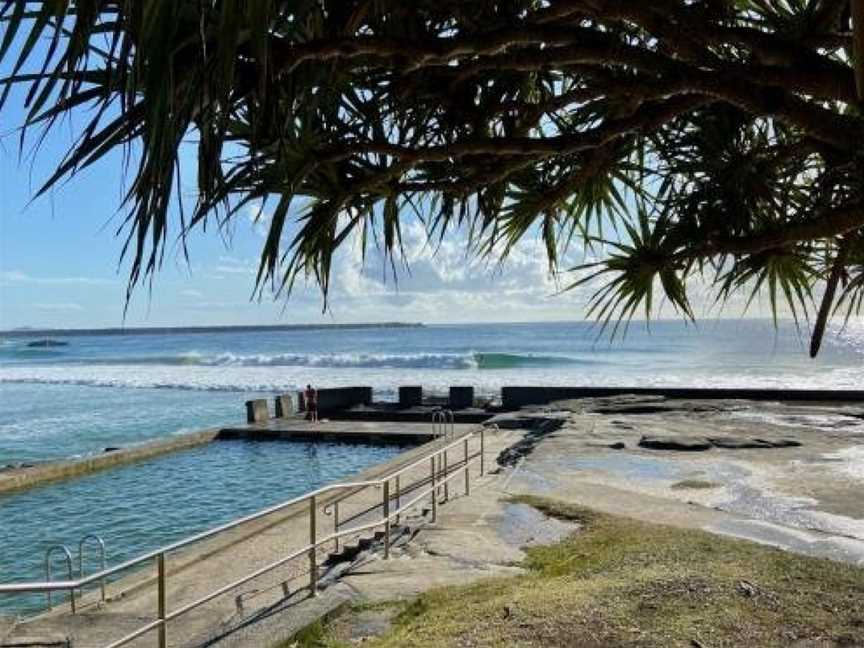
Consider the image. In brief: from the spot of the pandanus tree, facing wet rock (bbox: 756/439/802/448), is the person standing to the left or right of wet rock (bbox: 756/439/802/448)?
left
